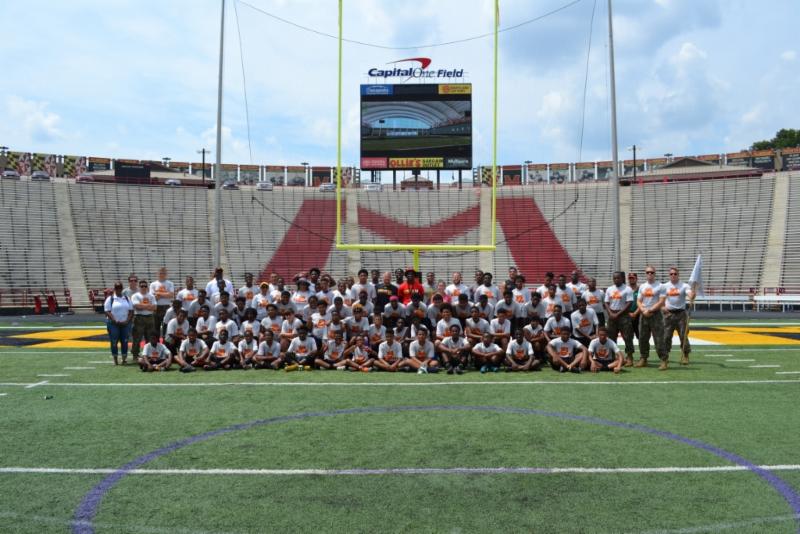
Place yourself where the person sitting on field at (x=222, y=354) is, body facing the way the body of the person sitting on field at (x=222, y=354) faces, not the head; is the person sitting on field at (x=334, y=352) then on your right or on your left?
on your left

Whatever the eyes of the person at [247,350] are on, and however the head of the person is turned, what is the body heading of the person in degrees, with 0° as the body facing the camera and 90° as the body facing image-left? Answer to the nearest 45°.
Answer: approximately 0°

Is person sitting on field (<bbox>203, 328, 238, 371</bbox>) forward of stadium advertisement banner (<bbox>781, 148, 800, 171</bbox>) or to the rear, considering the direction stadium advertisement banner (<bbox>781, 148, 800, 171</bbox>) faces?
forward

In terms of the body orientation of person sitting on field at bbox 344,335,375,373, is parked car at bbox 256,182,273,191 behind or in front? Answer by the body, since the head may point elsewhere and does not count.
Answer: behind

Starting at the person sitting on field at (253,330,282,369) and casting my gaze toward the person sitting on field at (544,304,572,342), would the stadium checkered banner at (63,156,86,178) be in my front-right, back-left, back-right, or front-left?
back-left

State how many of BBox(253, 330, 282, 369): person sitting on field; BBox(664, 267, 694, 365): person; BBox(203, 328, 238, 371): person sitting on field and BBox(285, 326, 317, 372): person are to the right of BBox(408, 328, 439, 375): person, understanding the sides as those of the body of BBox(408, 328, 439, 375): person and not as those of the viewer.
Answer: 3

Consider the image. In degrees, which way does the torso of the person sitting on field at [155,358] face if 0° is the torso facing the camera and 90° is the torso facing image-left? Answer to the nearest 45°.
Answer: approximately 0°

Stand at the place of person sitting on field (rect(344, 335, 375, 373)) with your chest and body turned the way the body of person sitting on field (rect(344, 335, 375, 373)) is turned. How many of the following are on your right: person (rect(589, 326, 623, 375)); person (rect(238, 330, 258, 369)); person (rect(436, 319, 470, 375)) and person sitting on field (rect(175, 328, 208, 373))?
2

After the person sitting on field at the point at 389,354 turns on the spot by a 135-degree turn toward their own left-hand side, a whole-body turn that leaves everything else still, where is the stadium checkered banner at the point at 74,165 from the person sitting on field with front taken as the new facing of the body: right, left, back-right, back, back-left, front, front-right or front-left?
left

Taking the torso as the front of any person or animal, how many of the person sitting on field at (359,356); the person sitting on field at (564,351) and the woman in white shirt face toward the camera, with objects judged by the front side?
3

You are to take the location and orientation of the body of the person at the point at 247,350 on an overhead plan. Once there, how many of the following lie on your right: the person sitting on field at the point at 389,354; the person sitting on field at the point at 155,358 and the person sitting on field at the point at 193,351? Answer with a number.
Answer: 2

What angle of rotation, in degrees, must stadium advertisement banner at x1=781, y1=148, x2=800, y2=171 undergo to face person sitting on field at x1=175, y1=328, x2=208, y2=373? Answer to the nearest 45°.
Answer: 0° — it already faces them
